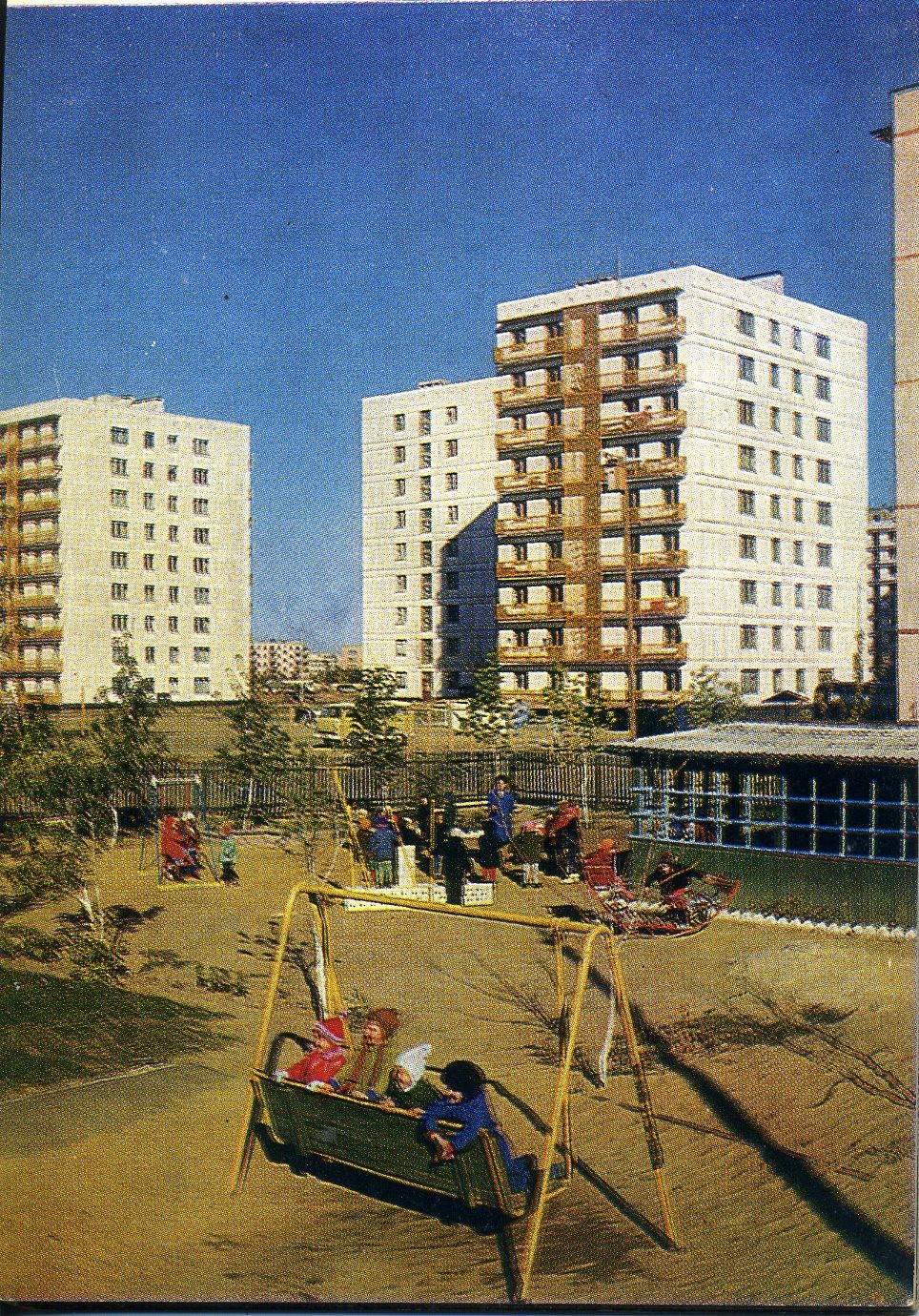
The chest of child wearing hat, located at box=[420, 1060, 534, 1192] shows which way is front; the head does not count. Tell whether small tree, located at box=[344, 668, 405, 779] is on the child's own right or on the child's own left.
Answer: on the child's own right

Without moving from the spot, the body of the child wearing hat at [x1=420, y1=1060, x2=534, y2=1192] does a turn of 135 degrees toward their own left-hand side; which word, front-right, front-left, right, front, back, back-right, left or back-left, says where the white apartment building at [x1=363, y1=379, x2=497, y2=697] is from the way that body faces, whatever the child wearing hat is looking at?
left

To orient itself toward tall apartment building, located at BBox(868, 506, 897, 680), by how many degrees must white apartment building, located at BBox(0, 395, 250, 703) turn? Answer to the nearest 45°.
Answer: approximately 135° to its left

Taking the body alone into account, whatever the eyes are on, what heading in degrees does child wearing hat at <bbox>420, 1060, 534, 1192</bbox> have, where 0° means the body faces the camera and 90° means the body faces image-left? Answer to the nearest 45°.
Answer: approximately 45°
